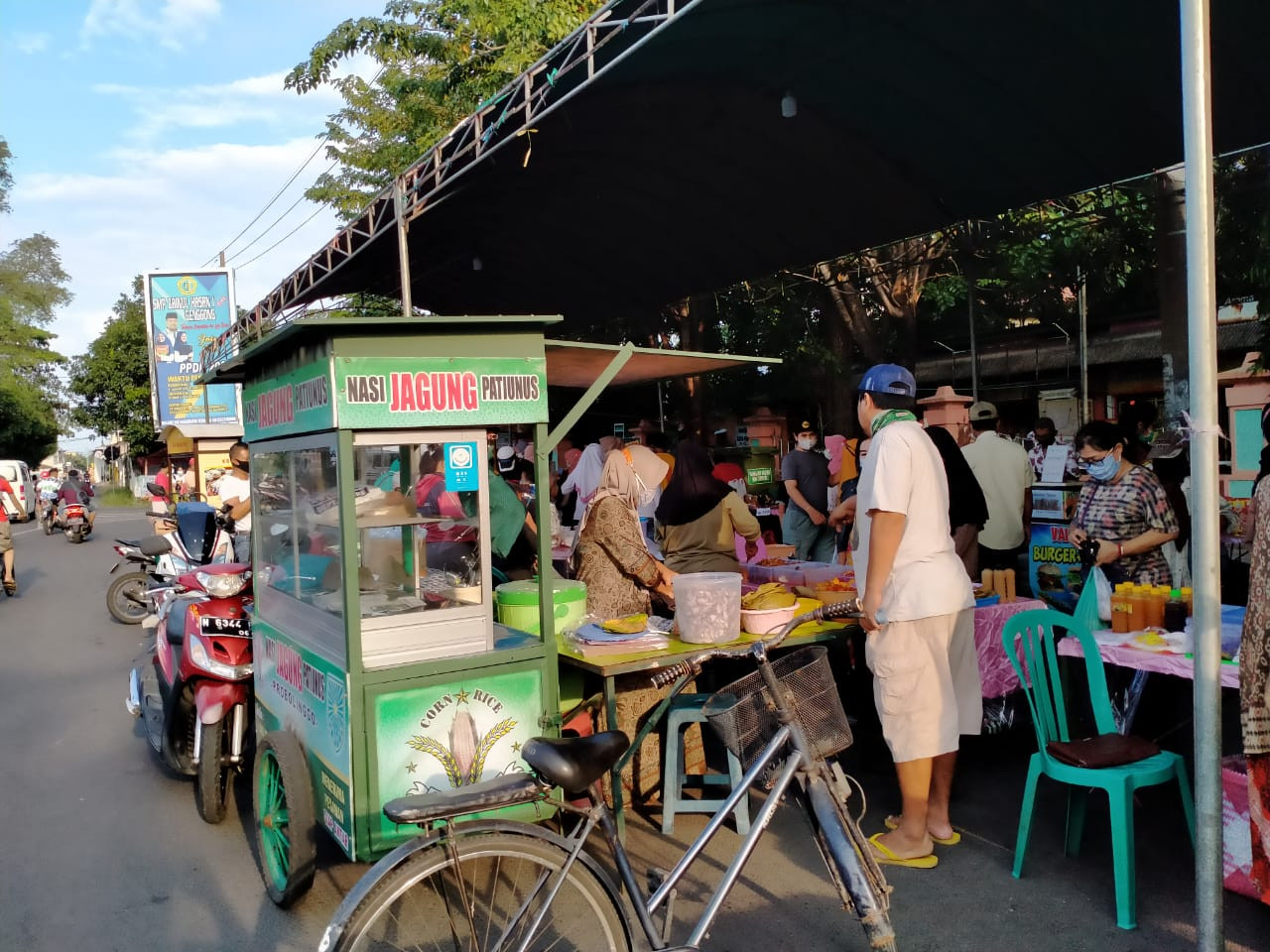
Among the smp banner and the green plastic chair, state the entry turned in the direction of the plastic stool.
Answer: the smp banner

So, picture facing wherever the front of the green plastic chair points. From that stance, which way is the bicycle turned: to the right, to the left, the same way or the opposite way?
to the left

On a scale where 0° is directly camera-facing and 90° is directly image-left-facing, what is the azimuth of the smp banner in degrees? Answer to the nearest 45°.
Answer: approximately 0°

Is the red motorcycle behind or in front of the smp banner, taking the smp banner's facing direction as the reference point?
in front

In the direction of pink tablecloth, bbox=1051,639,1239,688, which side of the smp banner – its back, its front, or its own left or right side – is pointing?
front

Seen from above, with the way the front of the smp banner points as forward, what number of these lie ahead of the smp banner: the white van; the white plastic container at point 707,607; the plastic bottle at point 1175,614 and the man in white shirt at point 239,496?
3

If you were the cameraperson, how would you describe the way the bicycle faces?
facing to the right of the viewer

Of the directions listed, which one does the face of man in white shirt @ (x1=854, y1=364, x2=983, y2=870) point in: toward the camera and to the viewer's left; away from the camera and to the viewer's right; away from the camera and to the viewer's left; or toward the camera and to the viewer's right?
away from the camera and to the viewer's left

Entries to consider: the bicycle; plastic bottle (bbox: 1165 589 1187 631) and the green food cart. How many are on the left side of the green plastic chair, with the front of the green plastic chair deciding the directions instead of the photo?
1

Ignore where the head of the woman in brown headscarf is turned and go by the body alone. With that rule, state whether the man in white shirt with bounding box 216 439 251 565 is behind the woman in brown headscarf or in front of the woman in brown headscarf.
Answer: behind

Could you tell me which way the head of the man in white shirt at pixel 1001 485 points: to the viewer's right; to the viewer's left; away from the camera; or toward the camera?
away from the camera

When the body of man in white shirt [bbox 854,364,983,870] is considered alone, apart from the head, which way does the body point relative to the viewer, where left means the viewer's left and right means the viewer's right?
facing away from the viewer and to the left of the viewer

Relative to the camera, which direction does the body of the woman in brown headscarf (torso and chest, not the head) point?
to the viewer's right

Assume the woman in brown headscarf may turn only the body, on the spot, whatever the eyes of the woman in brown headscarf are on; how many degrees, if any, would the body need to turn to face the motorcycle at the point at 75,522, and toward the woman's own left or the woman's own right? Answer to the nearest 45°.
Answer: approximately 135° to the woman's own left

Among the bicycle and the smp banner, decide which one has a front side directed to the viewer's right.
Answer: the bicycle
